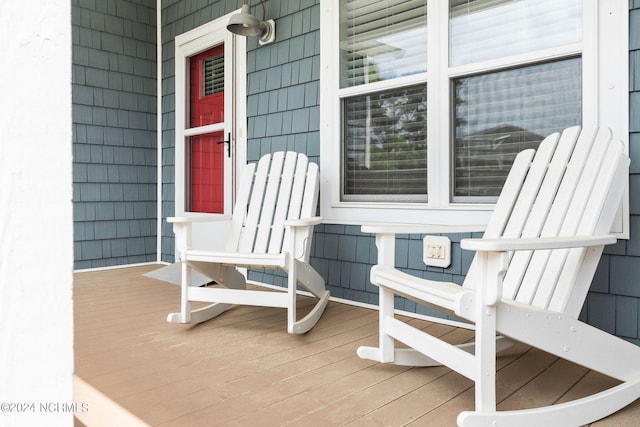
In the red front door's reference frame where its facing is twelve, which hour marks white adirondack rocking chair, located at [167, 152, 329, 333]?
The white adirondack rocking chair is roughly at 10 o'clock from the red front door.

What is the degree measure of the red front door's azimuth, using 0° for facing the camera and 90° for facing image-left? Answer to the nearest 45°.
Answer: approximately 45°

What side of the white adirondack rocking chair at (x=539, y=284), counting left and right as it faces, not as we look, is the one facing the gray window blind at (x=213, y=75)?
right

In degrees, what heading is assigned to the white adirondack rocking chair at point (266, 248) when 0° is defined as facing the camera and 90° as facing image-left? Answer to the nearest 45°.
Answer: approximately 45°

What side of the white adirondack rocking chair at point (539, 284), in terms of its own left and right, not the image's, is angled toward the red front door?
right

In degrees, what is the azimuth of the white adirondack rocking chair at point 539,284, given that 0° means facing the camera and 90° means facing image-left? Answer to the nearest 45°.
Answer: approximately 45°

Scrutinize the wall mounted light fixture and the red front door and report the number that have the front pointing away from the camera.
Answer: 0

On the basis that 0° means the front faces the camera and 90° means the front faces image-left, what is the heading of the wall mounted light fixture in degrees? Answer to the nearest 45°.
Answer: approximately 45°

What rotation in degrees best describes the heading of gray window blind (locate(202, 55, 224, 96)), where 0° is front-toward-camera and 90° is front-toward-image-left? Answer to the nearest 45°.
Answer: approximately 45°
